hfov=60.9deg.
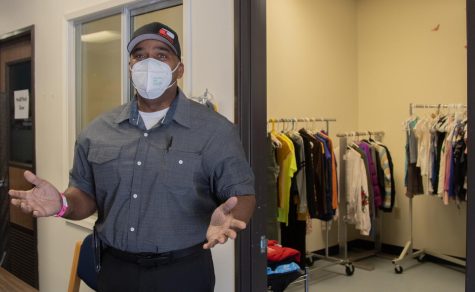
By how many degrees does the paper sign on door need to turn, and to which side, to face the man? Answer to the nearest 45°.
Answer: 0° — it already faces them

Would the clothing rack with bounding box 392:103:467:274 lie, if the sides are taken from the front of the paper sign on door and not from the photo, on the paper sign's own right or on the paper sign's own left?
on the paper sign's own left

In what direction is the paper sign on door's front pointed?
toward the camera

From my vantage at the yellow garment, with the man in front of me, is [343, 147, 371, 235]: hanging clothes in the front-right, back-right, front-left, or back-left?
back-left

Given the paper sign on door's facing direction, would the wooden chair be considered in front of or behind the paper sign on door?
in front

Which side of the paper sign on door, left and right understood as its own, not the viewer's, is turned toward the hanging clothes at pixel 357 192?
left
